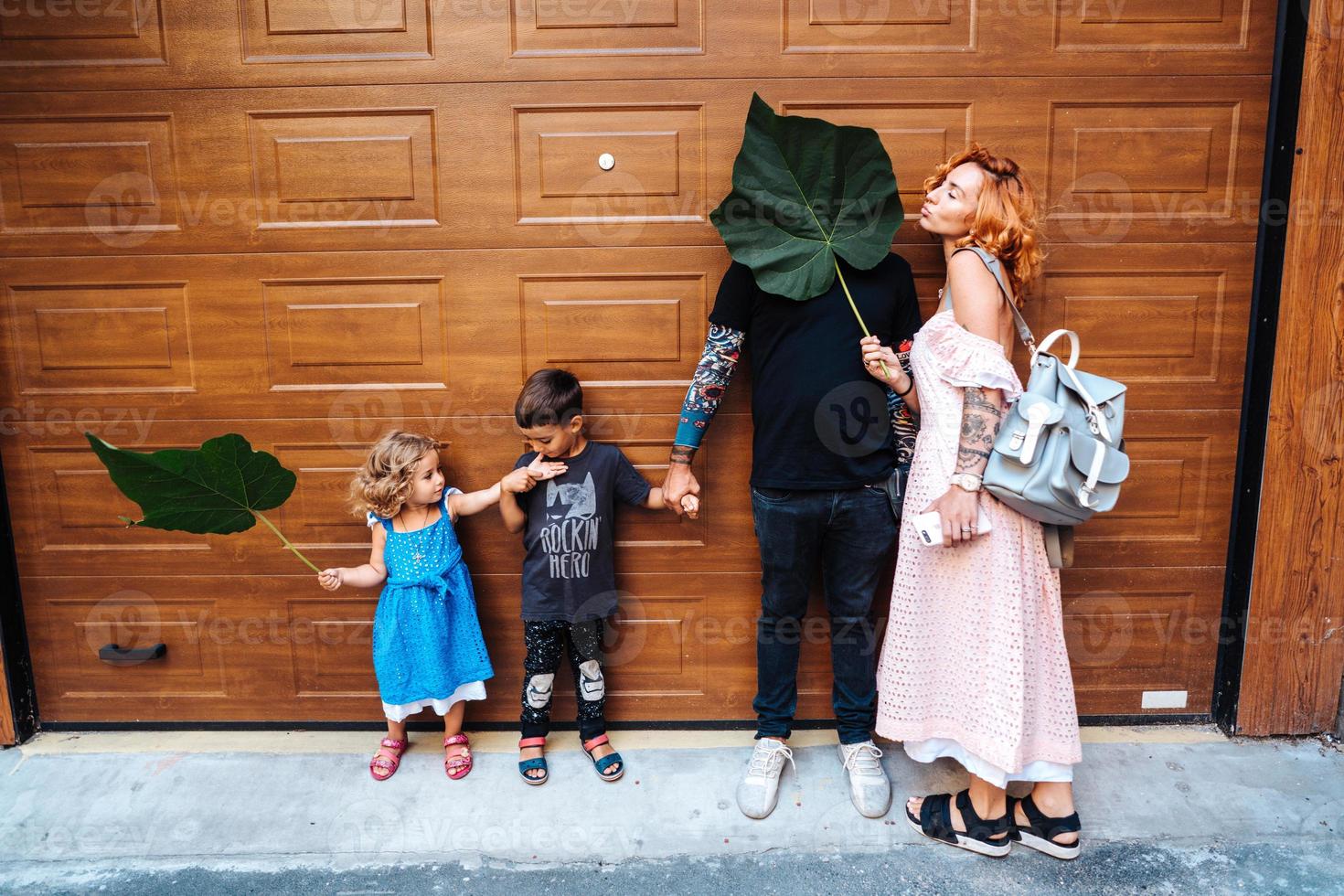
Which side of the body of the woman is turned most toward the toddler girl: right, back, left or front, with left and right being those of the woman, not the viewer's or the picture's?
front

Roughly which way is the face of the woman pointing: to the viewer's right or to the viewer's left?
to the viewer's left

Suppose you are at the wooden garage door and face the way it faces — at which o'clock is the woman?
The woman is roughly at 10 o'clock from the wooden garage door.

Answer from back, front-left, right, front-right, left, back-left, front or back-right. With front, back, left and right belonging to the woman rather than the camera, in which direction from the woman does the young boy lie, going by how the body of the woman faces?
front

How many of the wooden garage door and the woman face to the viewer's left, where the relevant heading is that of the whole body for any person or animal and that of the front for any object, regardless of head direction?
1

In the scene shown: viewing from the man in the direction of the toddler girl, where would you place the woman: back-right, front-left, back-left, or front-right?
back-left

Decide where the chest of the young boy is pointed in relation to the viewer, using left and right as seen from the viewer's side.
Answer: facing the viewer
